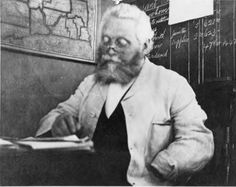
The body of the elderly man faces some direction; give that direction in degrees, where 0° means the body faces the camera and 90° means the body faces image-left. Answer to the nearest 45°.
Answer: approximately 45°
